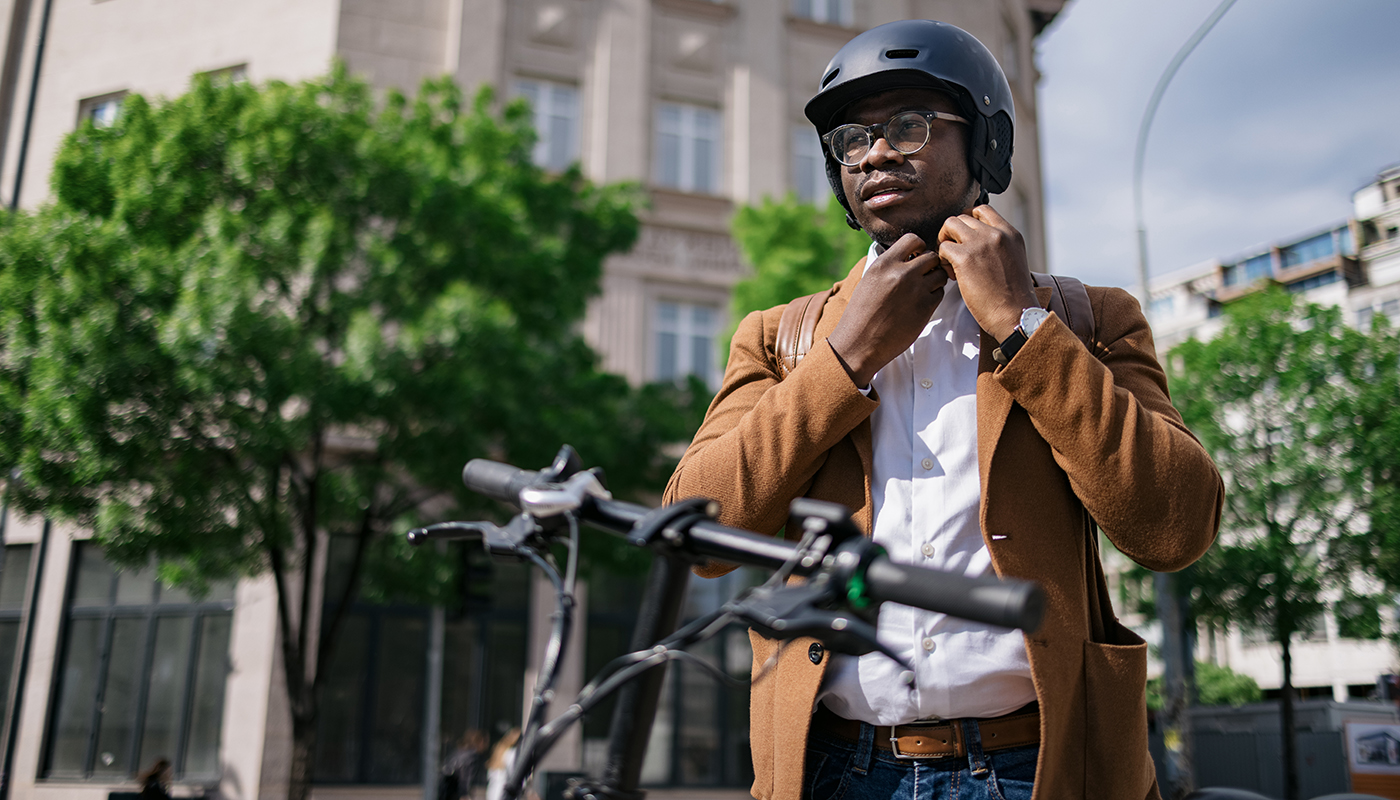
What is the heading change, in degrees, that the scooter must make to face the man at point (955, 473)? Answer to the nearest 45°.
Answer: approximately 180°

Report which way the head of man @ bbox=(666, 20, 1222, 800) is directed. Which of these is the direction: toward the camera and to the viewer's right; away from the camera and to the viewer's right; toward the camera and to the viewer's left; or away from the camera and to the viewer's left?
toward the camera and to the viewer's left

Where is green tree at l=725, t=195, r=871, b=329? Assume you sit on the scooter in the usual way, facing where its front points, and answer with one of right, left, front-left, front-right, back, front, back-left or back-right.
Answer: back-right

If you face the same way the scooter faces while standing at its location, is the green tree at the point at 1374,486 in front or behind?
behind

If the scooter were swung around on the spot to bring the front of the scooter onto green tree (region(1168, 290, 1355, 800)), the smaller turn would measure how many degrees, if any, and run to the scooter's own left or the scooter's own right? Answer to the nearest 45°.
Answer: approximately 180°

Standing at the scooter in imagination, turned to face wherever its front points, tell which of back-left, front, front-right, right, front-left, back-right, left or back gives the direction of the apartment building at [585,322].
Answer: back-right

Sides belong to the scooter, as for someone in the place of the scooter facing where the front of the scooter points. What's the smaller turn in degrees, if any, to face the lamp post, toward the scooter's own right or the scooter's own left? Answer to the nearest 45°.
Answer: approximately 135° to the scooter's own right

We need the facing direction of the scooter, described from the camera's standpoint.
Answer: facing the viewer and to the left of the viewer
